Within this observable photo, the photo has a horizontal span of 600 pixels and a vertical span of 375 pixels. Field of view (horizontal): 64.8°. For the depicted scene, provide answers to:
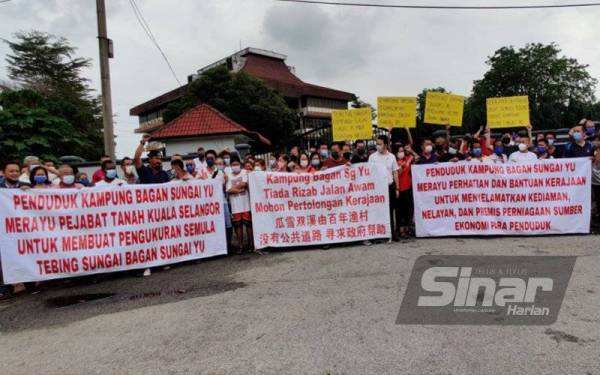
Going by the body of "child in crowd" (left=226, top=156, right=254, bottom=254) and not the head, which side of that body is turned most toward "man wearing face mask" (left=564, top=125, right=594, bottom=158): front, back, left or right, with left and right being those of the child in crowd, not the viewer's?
left

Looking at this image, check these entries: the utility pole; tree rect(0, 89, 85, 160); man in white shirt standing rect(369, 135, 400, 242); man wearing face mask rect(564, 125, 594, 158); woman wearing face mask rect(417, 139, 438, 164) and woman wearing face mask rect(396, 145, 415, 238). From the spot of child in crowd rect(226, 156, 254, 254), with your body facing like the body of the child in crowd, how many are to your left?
4

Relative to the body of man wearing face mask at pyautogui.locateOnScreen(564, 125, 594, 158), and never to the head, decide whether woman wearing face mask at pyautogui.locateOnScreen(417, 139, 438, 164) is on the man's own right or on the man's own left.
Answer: on the man's own right

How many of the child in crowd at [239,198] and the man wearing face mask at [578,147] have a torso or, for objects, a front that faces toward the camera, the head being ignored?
2

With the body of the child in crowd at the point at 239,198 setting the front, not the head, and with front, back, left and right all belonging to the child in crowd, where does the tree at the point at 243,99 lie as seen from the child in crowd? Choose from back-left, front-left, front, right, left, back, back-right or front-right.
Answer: back

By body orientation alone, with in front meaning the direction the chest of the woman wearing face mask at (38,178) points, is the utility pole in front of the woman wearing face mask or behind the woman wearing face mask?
behind

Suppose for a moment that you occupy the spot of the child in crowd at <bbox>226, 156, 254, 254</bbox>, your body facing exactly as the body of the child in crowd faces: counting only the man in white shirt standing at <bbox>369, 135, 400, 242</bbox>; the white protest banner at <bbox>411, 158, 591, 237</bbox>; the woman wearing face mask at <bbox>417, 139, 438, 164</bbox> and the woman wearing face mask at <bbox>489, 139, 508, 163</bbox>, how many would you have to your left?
4
